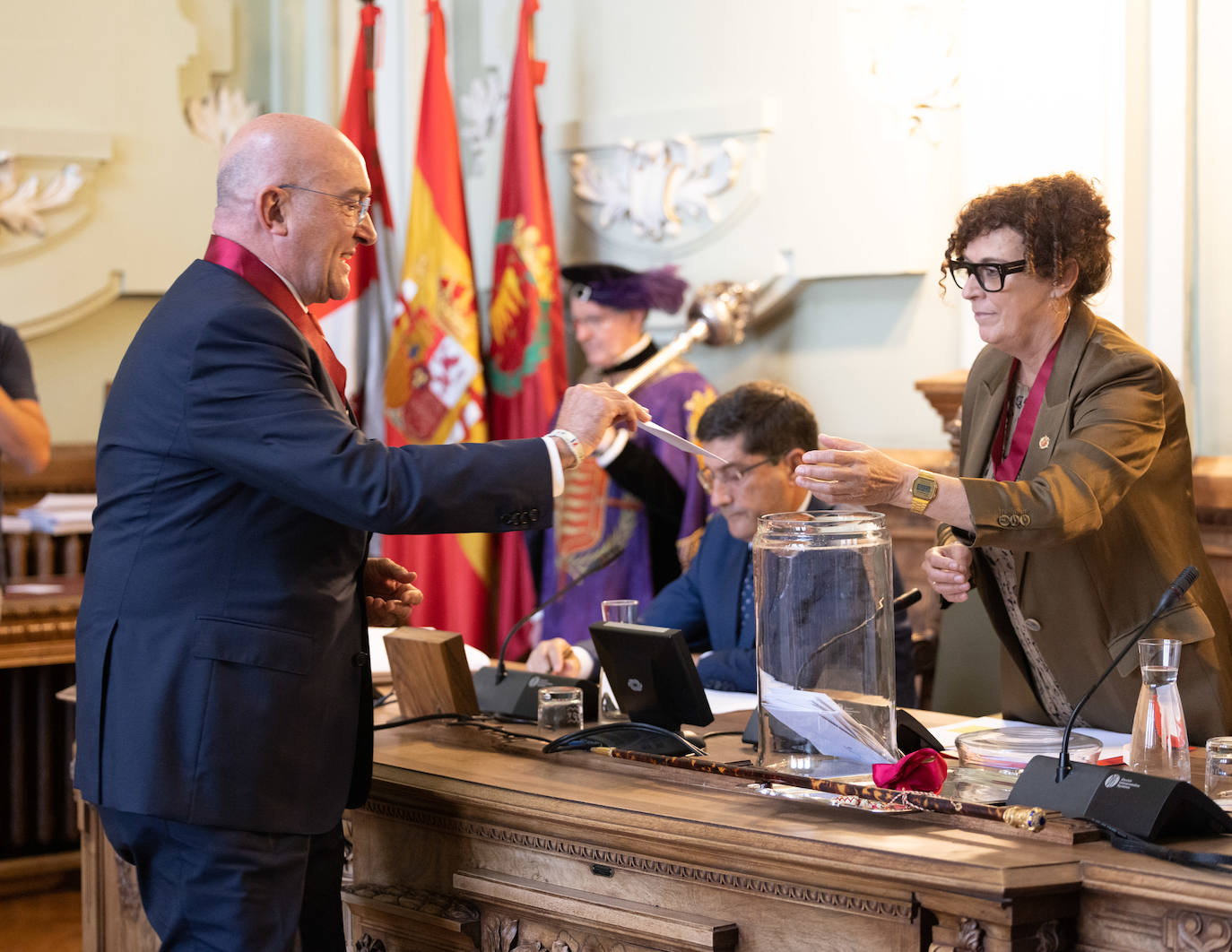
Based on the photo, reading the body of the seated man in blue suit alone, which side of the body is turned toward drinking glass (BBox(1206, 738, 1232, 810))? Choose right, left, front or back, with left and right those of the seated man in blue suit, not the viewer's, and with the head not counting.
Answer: left

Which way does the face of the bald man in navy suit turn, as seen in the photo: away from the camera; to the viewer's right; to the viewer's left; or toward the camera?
to the viewer's right

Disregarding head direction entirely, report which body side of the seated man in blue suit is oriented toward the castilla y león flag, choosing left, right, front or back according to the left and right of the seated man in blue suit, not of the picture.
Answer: right

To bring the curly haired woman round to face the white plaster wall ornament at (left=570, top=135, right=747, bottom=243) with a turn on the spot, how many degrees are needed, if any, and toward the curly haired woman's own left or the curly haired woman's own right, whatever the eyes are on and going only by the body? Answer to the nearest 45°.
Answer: approximately 90° to the curly haired woman's own right

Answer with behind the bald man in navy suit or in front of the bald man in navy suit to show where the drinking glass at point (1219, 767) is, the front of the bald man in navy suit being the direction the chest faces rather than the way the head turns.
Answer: in front

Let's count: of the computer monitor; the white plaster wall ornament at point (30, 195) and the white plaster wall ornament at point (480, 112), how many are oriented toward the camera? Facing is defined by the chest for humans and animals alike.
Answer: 2

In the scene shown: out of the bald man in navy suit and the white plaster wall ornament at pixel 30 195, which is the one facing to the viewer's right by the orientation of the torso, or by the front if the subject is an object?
the bald man in navy suit

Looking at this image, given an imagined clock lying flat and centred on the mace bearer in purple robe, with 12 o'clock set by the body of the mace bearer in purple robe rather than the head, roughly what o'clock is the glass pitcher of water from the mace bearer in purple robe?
The glass pitcher of water is roughly at 10 o'clock from the mace bearer in purple robe.

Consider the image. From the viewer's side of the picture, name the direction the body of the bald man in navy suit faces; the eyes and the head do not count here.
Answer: to the viewer's right

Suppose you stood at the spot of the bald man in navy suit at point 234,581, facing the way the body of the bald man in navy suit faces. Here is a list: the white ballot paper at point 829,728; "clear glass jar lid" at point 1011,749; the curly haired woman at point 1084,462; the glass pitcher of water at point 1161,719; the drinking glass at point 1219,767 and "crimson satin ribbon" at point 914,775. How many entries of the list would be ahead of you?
6

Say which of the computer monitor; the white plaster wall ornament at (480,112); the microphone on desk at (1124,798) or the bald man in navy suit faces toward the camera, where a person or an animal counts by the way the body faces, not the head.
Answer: the white plaster wall ornament

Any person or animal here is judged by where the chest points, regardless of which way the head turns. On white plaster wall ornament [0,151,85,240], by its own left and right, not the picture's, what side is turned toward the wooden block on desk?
front
